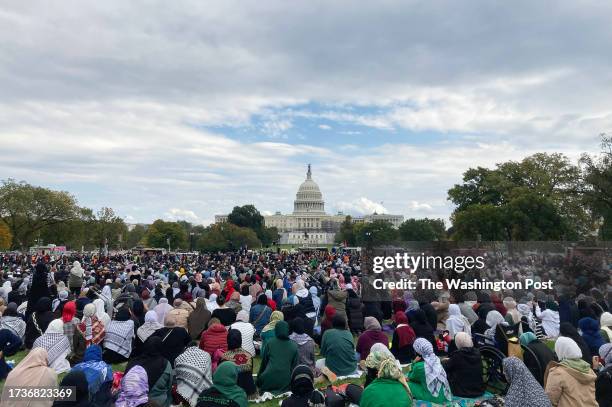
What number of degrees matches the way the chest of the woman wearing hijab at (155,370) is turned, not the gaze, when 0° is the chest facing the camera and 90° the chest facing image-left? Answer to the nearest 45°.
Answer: approximately 180°

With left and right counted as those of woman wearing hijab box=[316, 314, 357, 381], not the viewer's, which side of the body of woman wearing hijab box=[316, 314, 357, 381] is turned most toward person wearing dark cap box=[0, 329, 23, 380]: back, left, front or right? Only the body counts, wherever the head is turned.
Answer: left

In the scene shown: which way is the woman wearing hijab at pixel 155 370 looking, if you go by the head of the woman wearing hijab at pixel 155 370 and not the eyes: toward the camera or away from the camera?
away from the camera

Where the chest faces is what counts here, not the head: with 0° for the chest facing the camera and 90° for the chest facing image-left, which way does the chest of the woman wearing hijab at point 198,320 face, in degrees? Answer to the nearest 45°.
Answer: approximately 180°

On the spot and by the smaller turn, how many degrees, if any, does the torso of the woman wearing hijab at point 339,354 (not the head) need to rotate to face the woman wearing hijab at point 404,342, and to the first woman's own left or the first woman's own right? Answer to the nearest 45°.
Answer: approximately 45° to the first woman's own right

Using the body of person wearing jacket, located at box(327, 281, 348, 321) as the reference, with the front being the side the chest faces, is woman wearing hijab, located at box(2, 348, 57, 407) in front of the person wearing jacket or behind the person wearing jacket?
behind

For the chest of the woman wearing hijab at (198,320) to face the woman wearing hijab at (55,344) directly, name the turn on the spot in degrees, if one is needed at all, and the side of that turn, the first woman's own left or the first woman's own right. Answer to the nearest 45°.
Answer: approximately 135° to the first woman's own left

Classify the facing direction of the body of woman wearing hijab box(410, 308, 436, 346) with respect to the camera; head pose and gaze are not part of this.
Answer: away from the camera

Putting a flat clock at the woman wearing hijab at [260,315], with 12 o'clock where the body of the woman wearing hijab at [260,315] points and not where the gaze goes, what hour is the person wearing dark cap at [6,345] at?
the person wearing dark cap at [6,345] is roughly at 8 o'clock from the woman wearing hijab at [260,315].

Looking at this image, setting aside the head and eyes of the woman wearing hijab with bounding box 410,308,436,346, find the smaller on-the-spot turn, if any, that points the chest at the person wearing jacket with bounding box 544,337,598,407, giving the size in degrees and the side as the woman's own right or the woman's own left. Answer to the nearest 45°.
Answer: approximately 135° to the woman's own right

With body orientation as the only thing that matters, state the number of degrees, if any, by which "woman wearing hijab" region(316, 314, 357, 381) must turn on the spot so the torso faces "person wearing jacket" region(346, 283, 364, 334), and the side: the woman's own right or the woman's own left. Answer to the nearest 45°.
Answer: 0° — they already face them

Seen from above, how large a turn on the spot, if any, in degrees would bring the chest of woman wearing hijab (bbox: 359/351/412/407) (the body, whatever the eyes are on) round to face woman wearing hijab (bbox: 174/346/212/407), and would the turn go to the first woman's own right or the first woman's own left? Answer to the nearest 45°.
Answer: approximately 45° to the first woman's own left

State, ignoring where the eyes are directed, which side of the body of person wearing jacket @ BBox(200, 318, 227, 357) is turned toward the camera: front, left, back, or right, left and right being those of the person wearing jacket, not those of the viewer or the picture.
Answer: back

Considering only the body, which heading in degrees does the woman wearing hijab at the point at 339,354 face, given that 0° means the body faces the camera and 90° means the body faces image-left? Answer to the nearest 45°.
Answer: approximately 180°

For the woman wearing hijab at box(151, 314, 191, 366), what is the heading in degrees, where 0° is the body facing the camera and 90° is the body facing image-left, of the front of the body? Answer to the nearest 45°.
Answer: approximately 180°
